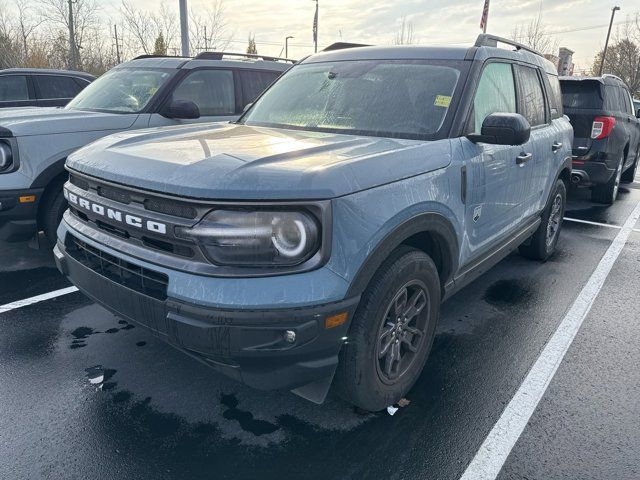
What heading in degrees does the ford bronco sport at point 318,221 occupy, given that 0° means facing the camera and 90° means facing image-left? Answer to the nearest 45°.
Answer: approximately 45°

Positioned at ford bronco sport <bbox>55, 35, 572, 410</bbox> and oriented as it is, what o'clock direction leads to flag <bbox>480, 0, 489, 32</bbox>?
The flag is roughly at 5 o'clock from the ford bronco sport.

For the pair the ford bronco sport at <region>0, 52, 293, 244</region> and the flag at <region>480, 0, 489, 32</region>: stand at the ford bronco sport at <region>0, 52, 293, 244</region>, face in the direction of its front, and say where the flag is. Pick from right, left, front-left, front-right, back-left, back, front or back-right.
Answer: back

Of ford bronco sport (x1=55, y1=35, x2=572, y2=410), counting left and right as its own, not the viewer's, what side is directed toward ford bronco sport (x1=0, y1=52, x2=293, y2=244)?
right

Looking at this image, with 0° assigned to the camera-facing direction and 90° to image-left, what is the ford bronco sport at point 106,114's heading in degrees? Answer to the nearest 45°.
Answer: approximately 45°
